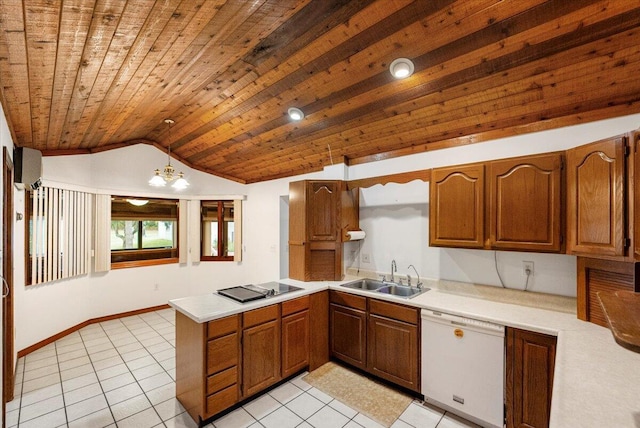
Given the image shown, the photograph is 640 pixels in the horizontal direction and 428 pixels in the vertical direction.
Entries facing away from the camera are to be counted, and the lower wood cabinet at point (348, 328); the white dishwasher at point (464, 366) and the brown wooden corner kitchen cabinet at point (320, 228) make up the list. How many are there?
0

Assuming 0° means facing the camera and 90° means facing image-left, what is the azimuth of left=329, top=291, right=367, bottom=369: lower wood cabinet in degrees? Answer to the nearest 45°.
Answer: approximately 45°

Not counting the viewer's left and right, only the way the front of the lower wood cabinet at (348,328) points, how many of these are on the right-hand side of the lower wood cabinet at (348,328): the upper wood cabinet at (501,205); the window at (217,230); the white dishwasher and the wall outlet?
1

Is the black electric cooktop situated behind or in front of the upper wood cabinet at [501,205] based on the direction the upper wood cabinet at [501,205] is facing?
in front

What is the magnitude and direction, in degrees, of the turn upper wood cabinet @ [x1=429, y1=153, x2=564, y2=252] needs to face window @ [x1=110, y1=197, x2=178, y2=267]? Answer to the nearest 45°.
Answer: approximately 45° to its right

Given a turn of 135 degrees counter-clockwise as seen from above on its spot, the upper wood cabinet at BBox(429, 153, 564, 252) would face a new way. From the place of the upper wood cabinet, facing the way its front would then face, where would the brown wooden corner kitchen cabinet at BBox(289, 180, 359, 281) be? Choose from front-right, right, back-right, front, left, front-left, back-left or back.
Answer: back

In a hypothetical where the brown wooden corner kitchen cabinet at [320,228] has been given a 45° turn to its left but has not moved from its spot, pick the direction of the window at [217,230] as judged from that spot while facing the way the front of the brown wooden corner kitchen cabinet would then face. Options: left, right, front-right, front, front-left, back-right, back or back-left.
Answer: back

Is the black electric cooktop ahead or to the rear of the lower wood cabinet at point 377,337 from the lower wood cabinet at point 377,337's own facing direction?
ahead

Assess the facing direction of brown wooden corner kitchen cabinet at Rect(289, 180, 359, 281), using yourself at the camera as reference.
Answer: facing the viewer

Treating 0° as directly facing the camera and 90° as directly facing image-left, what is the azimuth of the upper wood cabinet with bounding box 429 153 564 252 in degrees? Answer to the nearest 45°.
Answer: approximately 45°

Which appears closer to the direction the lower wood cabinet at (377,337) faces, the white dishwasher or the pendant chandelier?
the pendant chandelier

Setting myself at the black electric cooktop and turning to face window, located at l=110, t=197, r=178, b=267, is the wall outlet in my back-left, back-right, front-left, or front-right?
back-right

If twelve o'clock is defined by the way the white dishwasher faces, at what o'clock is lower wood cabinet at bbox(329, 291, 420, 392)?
The lower wood cabinet is roughly at 2 o'clock from the white dishwasher.

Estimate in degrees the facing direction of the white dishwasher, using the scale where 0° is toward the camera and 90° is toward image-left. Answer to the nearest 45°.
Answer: approximately 45°

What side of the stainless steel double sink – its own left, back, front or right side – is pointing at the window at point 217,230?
right

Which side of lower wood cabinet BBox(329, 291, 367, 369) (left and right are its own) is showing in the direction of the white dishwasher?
left

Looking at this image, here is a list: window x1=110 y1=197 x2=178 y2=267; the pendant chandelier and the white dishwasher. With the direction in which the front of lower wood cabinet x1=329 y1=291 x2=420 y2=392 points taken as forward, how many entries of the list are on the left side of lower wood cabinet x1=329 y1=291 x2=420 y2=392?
1
